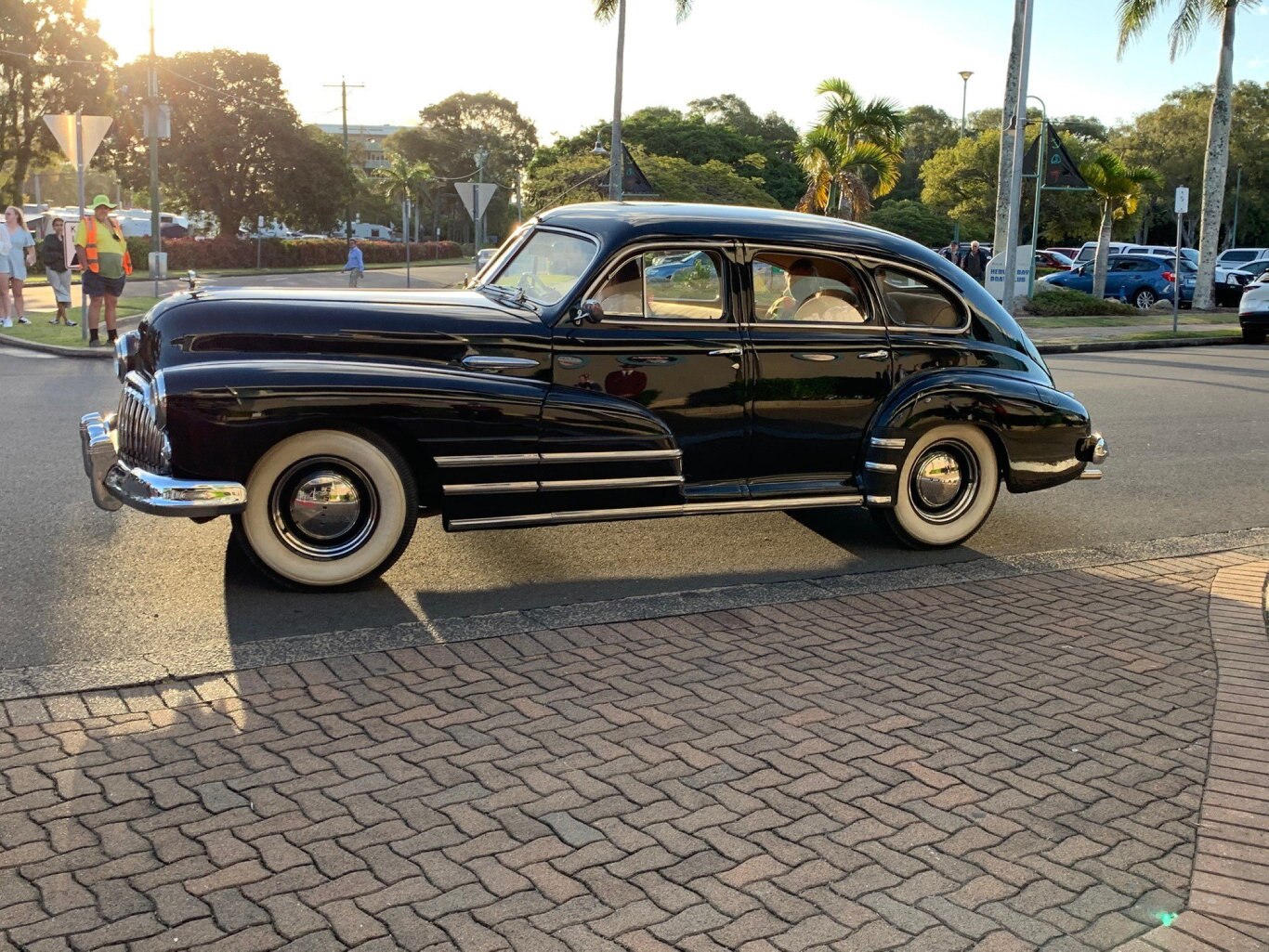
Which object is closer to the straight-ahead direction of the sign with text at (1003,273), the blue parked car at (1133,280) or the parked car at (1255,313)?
the parked car

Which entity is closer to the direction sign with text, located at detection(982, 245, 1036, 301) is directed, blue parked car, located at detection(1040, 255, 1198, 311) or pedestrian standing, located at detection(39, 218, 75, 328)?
the pedestrian standing

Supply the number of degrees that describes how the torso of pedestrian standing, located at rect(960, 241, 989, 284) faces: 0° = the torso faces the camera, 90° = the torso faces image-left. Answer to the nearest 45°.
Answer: approximately 0°

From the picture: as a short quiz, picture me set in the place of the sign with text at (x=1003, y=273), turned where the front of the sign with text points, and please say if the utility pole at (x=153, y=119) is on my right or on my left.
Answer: on my right

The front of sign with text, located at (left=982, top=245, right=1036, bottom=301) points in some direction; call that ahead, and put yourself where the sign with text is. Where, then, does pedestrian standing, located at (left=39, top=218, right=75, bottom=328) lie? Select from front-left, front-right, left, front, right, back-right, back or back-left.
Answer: front-right

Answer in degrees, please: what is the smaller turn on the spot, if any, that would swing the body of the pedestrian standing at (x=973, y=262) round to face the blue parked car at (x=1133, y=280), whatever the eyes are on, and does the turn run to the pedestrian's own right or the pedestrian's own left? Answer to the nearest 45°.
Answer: approximately 90° to the pedestrian's own left

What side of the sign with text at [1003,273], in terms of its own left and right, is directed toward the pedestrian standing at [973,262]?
back

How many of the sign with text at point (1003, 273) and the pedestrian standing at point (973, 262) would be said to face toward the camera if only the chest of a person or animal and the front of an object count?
2

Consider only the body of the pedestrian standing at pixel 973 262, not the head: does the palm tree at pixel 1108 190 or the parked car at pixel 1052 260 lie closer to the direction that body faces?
the palm tree

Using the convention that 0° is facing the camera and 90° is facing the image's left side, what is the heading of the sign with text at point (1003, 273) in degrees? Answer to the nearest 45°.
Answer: approximately 0°

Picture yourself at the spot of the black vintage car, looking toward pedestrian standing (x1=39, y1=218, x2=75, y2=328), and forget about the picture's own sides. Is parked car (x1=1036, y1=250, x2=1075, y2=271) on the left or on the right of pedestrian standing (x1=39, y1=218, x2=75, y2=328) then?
right

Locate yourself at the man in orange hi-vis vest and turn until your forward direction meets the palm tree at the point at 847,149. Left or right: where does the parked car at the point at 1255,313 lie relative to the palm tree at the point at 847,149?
right

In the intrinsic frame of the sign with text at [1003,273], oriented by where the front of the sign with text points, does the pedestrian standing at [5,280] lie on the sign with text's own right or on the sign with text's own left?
on the sign with text's own right
